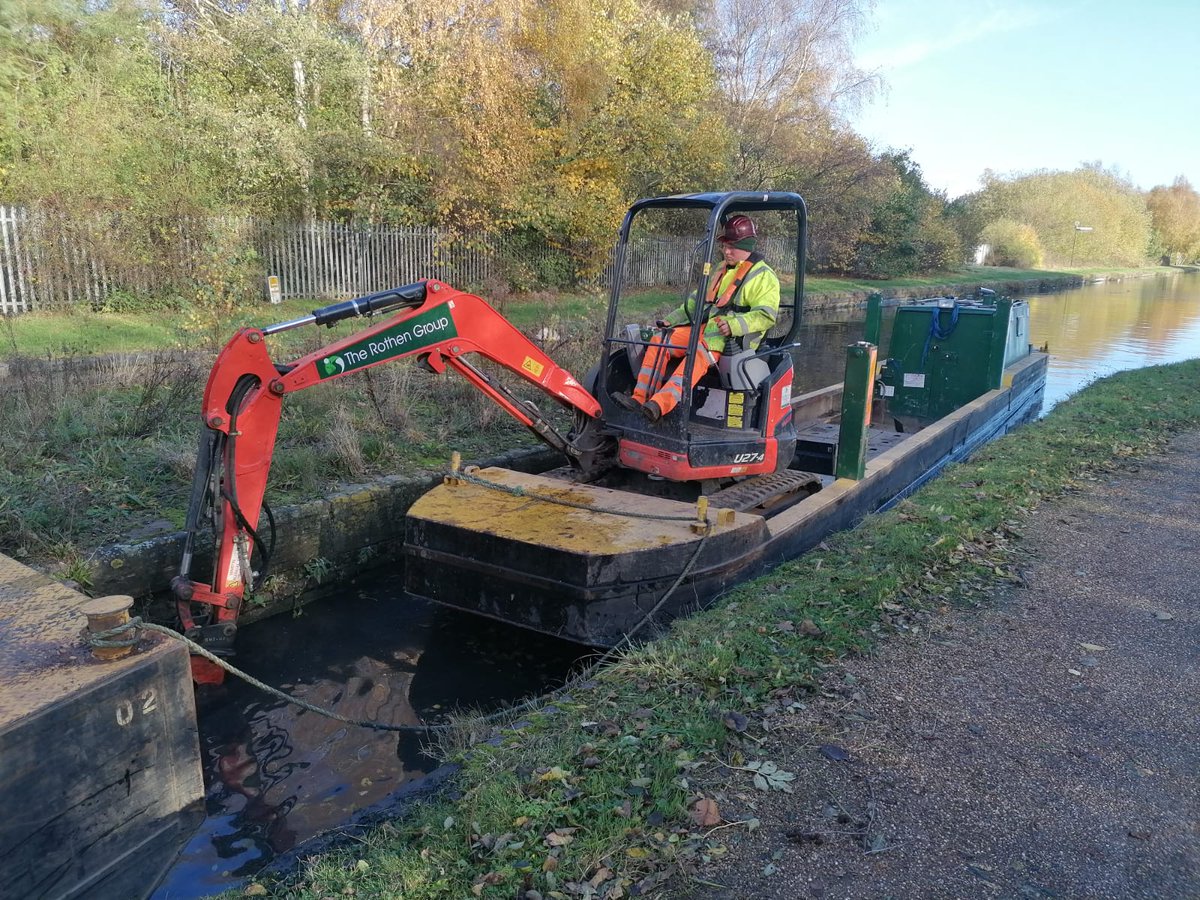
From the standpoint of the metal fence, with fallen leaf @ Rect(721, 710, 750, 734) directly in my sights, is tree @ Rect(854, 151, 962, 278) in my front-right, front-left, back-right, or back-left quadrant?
back-left

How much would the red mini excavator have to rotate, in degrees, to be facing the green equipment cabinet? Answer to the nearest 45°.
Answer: approximately 180°

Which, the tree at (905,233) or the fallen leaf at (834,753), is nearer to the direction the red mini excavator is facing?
the fallen leaf

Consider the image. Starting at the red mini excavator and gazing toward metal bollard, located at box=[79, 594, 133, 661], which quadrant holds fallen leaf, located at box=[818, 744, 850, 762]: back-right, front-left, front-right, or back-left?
front-left

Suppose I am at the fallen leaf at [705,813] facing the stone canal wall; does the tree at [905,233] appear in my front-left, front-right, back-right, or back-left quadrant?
front-right

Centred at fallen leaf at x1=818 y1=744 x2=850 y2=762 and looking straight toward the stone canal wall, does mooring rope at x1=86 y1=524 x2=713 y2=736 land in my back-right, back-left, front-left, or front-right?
front-left

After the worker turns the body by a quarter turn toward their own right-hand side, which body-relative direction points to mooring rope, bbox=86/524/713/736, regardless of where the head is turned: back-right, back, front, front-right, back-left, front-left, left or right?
left

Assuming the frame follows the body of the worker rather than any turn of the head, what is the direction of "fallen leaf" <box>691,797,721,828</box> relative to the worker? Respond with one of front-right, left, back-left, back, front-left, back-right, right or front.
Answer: front-left

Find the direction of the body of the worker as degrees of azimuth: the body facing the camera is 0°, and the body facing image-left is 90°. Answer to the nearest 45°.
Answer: approximately 45°

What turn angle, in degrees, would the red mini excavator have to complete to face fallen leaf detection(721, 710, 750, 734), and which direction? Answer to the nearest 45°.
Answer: approximately 45° to its left

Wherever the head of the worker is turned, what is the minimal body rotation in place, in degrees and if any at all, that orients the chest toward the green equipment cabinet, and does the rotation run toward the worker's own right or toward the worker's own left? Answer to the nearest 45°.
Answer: approximately 180°

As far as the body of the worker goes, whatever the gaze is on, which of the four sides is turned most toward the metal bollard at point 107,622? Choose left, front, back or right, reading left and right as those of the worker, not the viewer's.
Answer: front

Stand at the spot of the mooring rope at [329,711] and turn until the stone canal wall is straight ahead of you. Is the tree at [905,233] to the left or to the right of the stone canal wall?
right

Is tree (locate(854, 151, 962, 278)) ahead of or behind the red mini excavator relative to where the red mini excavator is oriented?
behind

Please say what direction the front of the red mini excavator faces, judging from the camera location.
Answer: facing the viewer and to the left of the viewer

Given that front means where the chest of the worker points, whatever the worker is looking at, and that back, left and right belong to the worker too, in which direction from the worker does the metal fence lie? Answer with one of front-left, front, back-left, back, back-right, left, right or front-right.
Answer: right
